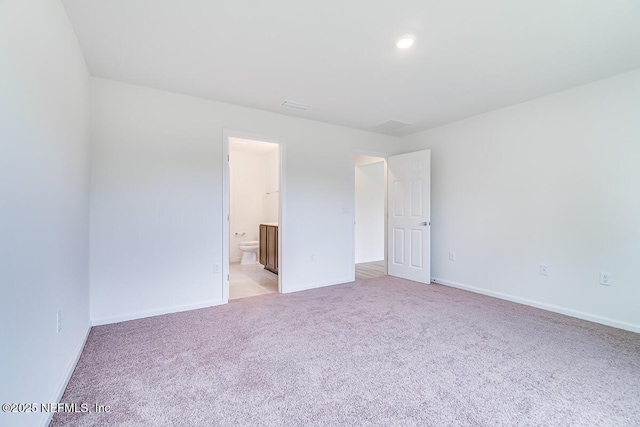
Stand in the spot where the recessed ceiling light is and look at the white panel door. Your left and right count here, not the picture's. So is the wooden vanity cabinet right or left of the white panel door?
left

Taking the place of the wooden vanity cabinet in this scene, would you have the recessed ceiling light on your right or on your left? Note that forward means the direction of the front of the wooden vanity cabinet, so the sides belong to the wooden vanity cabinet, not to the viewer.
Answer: on your left

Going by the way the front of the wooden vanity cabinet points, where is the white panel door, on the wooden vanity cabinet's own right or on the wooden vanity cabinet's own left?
on the wooden vanity cabinet's own left

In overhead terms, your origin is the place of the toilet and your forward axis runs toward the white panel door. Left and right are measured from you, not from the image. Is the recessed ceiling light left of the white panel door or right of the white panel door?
right

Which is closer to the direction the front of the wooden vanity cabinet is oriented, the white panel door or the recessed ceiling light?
the recessed ceiling light

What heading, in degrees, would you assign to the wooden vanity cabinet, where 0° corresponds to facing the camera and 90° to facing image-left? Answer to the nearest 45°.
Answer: approximately 45°

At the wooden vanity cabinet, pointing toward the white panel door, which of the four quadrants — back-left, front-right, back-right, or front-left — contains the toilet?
back-left

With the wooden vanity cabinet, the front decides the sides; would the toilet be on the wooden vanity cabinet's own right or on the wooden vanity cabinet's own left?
on the wooden vanity cabinet's own right
